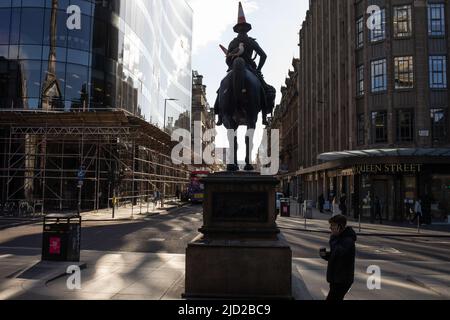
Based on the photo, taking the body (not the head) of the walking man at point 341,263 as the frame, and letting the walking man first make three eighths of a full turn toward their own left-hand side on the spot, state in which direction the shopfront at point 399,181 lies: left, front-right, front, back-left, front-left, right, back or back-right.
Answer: back-left

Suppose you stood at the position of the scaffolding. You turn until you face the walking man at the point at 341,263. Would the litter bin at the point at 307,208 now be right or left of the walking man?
left

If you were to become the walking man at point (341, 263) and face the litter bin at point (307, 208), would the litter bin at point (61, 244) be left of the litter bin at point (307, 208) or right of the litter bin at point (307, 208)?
left

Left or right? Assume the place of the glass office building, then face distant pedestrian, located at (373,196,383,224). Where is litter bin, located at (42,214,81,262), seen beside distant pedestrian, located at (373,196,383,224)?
right

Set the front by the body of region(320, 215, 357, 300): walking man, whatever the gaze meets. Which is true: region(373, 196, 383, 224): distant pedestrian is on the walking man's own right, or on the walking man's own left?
on the walking man's own right

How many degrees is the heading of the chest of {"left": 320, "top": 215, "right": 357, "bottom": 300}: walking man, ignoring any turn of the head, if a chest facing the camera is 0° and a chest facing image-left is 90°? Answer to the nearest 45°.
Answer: approximately 90°

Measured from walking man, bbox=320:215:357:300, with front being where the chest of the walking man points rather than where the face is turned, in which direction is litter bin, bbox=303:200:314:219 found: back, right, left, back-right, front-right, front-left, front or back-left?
right

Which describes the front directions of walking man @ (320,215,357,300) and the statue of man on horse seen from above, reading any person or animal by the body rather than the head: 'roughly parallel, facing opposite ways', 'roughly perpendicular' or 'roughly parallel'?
roughly perpendicular
